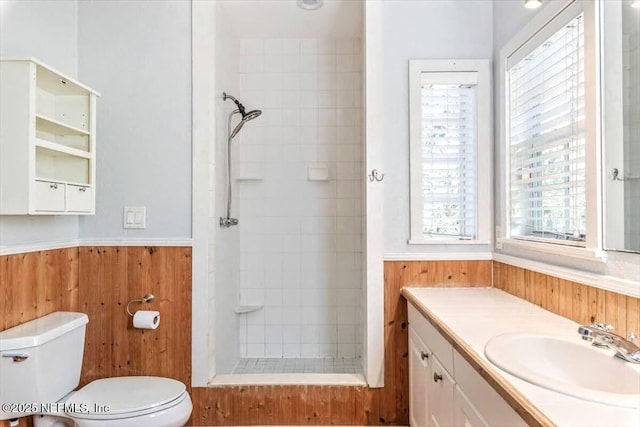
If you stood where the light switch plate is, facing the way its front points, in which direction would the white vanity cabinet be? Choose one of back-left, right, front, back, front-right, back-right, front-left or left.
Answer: front-left

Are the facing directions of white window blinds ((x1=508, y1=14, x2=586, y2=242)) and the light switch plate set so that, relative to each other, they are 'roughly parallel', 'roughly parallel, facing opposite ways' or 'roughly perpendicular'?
roughly perpendicular

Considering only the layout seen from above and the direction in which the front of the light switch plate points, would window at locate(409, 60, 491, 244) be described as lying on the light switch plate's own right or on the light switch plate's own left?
on the light switch plate's own left

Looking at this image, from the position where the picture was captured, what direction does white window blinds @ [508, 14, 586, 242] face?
facing the viewer and to the left of the viewer

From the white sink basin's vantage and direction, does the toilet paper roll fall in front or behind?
in front

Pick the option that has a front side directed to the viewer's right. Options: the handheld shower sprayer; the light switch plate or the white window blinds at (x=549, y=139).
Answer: the handheld shower sprayer

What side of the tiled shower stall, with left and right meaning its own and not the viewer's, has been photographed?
front

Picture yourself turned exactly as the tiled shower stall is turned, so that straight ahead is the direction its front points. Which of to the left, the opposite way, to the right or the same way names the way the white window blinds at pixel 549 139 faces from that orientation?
to the right

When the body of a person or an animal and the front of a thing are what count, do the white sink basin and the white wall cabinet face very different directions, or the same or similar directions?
very different directions

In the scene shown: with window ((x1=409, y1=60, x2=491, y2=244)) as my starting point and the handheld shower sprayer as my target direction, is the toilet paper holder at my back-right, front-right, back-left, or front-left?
front-left

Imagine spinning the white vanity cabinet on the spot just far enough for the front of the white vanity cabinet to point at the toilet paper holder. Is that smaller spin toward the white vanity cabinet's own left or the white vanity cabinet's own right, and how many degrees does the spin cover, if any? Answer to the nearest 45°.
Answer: approximately 45° to the white vanity cabinet's own right

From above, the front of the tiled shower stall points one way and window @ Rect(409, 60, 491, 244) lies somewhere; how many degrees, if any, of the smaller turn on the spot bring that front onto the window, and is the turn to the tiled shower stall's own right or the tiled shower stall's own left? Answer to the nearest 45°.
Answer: approximately 45° to the tiled shower stall's own left

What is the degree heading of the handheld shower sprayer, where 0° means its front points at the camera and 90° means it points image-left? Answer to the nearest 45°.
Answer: approximately 270°

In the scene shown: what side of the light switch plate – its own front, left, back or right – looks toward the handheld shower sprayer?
left

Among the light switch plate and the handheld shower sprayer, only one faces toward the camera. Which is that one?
the light switch plate

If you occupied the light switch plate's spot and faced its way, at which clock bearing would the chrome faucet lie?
The chrome faucet is roughly at 11 o'clock from the light switch plate.

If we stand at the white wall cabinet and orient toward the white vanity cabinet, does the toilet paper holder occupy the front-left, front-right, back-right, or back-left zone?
front-left
